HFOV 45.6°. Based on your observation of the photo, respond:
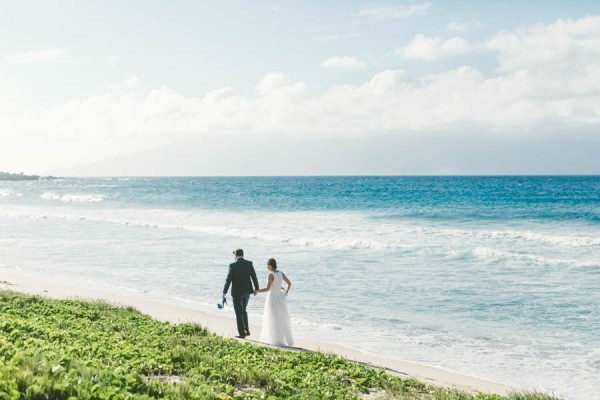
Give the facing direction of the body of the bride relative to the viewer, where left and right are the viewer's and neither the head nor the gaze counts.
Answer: facing away from the viewer and to the left of the viewer

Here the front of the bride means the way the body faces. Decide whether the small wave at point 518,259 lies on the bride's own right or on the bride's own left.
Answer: on the bride's own right

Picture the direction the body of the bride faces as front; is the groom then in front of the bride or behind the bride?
in front
